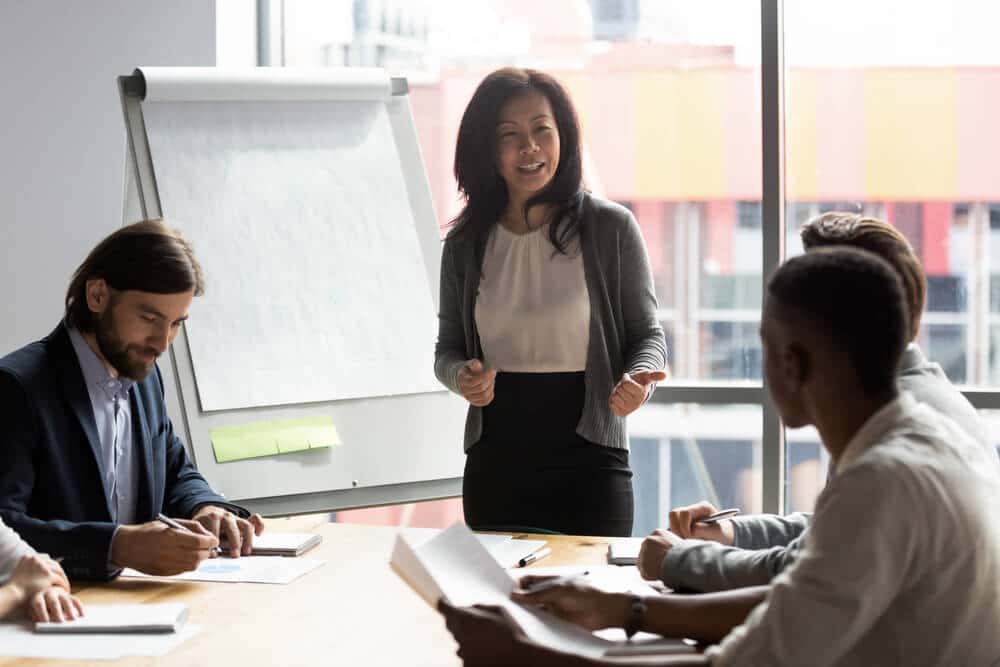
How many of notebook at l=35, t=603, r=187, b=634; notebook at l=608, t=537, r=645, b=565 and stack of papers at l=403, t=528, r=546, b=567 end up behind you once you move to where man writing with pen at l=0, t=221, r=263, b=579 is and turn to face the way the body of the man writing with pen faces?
0

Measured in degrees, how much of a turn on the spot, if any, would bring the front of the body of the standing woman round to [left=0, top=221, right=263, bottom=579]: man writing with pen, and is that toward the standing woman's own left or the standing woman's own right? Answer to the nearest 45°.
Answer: approximately 45° to the standing woman's own right

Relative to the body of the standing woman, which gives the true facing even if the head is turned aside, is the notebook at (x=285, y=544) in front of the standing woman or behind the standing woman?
in front

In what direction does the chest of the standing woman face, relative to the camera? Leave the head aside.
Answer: toward the camera

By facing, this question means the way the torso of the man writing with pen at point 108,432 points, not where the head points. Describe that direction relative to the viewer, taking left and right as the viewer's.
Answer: facing the viewer and to the right of the viewer

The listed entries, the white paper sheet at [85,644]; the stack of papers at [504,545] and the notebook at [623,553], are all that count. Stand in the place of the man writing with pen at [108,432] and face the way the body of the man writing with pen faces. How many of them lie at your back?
0

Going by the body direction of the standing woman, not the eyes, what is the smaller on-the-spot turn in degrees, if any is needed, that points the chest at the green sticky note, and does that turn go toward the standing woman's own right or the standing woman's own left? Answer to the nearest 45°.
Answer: approximately 135° to the standing woman's own right

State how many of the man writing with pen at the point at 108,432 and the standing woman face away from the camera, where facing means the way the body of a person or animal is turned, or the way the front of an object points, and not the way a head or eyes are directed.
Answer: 0

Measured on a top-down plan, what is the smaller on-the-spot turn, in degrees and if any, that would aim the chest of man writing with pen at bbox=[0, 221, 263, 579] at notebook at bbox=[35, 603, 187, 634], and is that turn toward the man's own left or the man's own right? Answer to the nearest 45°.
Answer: approximately 45° to the man's own right

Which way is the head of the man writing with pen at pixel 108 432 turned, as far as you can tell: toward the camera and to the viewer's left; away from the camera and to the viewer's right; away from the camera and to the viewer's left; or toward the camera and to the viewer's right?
toward the camera and to the viewer's right

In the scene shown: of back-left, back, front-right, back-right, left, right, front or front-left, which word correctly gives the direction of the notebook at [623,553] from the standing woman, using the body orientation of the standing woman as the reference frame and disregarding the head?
front
